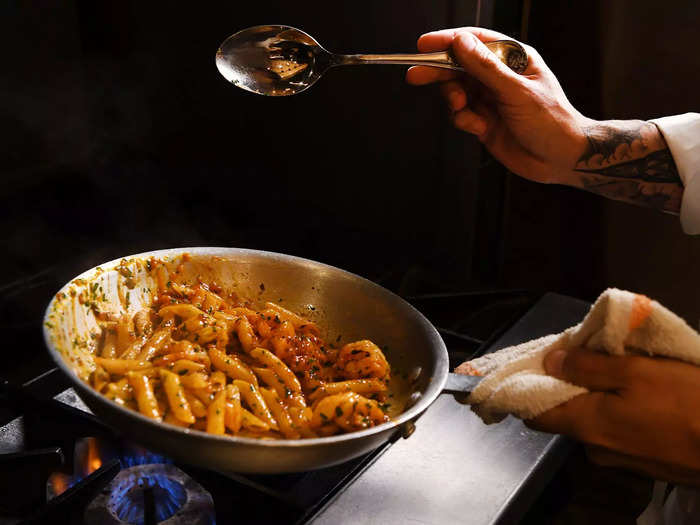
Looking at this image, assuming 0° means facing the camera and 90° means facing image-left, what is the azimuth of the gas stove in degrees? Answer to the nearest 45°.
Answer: approximately 315°
